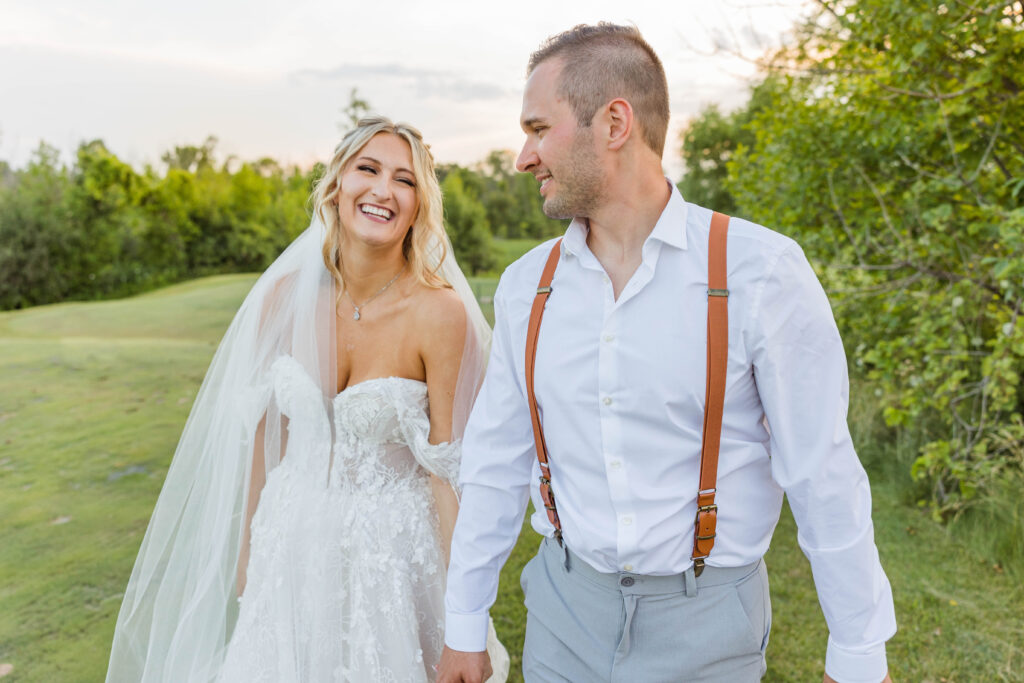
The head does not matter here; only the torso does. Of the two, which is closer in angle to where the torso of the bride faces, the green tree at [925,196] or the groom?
the groom

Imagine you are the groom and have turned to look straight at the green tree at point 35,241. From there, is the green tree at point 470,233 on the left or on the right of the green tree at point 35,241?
right

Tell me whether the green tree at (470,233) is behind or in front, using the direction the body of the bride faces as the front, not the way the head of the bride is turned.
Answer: behind

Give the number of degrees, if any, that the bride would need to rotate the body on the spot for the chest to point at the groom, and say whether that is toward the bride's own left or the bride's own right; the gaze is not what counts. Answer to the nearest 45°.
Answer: approximately 45° to the bride's own left

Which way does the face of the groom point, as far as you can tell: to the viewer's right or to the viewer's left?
to the viewer's left

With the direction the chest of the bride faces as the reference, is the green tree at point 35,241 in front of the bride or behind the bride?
behind

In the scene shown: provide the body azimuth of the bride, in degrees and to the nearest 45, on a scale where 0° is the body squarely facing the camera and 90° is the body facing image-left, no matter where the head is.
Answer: approximately 0°

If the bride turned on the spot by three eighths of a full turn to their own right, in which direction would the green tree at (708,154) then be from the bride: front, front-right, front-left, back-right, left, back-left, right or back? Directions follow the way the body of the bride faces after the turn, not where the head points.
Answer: right
